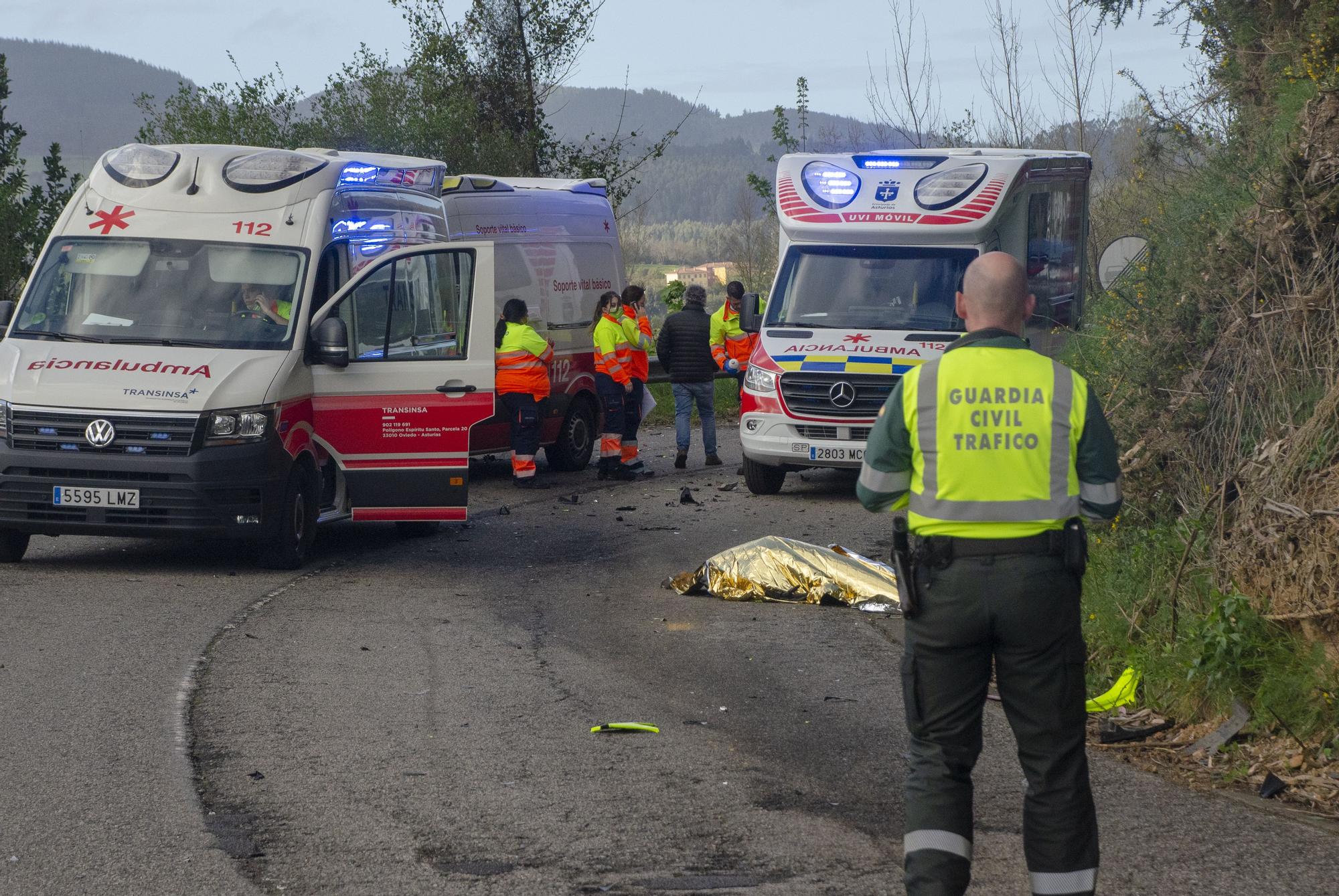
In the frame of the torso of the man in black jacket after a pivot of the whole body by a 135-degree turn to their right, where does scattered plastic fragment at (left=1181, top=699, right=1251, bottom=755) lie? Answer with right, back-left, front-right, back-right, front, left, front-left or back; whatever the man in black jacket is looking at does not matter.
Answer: front-right

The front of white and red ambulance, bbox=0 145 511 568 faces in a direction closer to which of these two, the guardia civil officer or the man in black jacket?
the guardia civil officer

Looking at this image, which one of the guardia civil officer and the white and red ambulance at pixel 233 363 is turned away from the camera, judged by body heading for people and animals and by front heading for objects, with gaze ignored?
the guardia civil officer

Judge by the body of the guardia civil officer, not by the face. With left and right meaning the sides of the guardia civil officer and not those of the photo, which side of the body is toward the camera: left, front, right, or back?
back

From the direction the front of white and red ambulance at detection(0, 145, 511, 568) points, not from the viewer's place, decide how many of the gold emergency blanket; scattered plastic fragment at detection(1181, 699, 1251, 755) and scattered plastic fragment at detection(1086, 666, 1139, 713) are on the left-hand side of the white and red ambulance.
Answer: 3

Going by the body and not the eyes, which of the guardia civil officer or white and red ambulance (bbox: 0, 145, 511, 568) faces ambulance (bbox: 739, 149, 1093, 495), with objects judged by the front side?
the guardia civil officer

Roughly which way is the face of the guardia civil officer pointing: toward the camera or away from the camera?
away from the camera

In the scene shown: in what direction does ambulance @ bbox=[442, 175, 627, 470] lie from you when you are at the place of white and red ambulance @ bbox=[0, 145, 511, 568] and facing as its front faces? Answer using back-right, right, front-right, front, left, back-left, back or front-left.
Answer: back

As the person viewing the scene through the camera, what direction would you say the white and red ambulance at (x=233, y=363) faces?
facing the viewer and to the left of the viewer

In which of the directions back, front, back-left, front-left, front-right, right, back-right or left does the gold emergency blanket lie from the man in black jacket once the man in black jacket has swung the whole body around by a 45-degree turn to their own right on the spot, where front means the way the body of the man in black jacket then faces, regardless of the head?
back-right

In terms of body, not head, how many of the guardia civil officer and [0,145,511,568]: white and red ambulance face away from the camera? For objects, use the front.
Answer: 1

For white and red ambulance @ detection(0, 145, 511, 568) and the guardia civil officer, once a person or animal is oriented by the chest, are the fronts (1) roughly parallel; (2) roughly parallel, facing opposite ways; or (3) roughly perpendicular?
roughly parallel, facing opposite ways

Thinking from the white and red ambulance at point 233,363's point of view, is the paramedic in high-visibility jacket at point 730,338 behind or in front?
behind

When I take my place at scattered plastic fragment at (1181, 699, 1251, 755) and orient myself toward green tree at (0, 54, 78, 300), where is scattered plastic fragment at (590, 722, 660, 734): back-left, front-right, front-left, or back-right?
front-left

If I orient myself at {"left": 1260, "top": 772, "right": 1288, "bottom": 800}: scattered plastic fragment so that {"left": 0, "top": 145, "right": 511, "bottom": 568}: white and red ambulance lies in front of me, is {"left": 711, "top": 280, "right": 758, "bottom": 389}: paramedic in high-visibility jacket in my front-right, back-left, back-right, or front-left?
front-right

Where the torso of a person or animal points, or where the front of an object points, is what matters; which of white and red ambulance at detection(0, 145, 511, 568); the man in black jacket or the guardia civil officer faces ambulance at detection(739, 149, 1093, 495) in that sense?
the guardia civil officer

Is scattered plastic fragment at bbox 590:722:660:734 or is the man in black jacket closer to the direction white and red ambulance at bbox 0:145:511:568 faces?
the scattered plastic fragment

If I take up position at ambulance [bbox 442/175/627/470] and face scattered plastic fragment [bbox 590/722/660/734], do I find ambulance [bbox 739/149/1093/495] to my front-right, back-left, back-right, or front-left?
front-left
